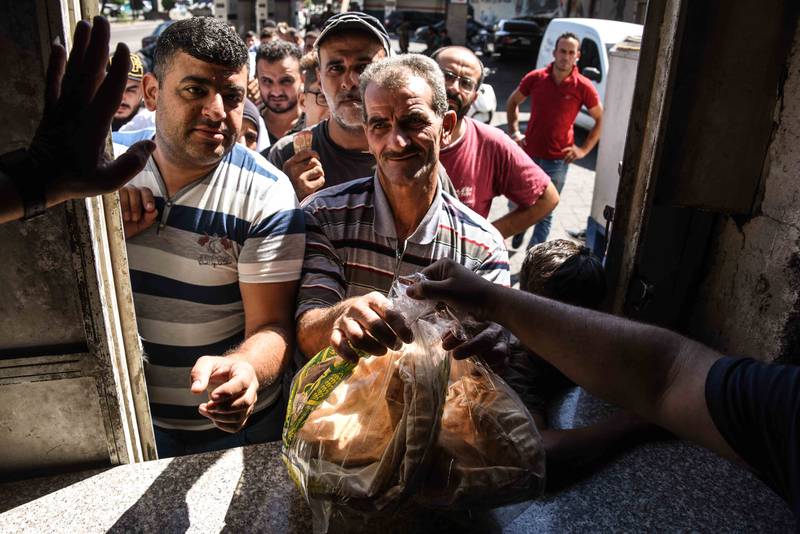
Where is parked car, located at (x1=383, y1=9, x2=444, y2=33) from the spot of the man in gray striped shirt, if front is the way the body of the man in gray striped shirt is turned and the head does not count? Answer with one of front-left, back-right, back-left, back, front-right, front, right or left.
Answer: back

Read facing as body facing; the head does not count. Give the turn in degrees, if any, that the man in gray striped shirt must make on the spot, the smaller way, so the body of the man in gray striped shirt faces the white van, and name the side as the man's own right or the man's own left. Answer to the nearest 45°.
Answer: approximately 180°

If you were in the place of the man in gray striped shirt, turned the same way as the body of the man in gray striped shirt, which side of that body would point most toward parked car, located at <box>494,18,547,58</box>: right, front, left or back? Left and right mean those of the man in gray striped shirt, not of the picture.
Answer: back

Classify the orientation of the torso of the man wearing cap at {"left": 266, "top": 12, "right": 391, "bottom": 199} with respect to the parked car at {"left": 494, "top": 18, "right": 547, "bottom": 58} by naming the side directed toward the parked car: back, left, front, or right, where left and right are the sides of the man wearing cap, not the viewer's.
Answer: back

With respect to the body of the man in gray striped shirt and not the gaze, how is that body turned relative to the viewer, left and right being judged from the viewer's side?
facing the viewer

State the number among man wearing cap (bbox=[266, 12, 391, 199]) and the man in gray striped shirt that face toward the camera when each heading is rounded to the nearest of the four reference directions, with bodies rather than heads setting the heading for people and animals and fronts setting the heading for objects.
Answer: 2

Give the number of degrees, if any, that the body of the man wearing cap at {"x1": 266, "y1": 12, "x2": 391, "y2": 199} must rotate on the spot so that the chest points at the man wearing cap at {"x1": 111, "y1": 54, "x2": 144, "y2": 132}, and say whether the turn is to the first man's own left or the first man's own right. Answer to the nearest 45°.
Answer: approximately 135° to the first man's own right

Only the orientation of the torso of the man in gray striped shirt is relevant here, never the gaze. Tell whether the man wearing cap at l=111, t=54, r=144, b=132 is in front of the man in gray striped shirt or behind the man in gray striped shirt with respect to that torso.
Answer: behind

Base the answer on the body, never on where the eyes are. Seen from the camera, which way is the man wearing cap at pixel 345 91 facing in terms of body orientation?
toward the camera
